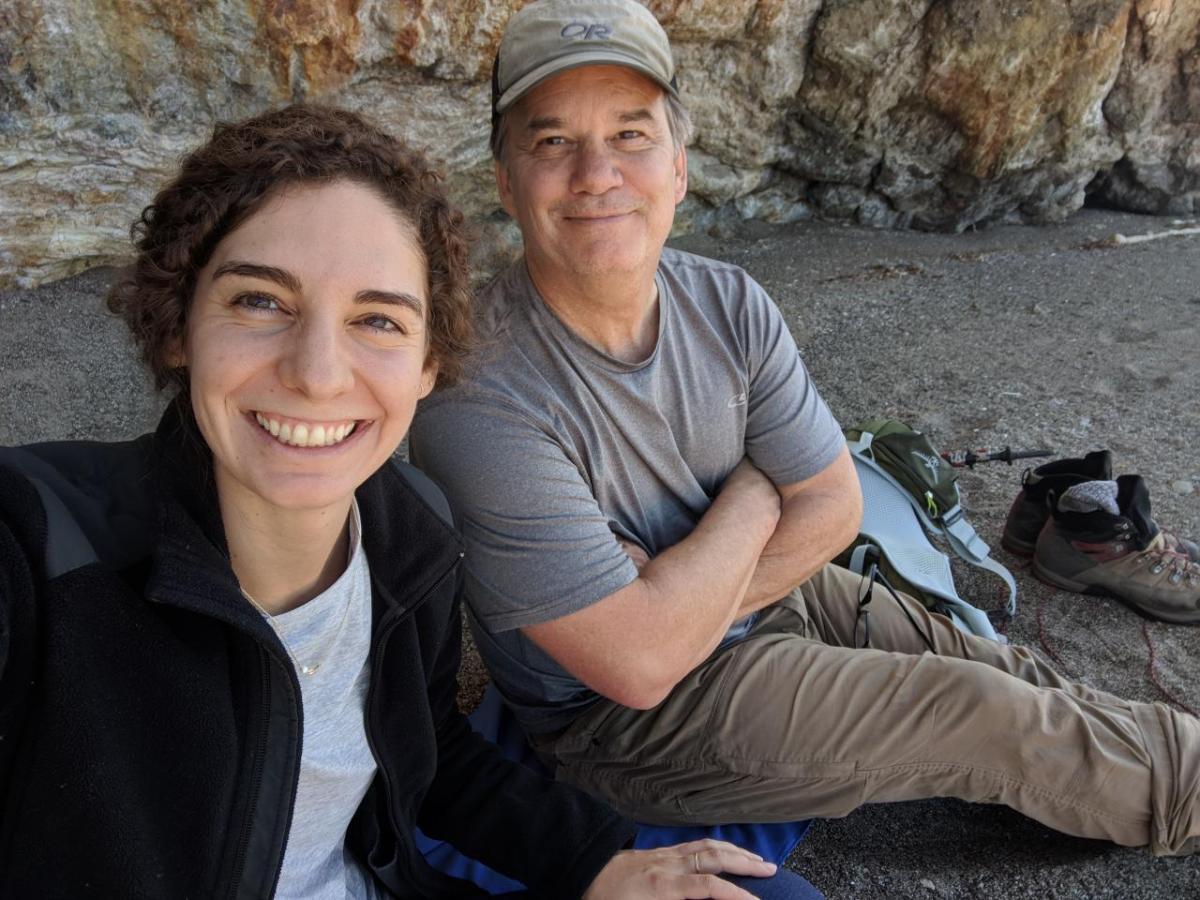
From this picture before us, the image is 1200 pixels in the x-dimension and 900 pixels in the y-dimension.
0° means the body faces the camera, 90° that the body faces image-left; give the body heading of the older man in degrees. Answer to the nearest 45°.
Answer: approximately 315°

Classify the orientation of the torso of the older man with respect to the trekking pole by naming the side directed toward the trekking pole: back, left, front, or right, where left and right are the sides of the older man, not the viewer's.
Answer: left

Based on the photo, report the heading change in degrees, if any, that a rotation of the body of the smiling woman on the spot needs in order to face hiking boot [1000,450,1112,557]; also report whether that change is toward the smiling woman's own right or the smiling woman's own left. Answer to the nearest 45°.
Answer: approximately 90° to the smiling woman's own left

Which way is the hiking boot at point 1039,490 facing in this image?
to the viewer's right

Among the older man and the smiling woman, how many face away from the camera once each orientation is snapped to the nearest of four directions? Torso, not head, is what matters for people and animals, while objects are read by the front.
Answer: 0

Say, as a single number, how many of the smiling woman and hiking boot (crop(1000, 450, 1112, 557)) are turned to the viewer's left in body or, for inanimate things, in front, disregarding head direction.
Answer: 0
